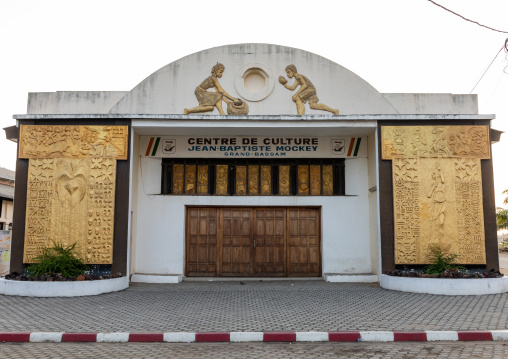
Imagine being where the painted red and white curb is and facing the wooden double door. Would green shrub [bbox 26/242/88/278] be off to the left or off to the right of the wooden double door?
left

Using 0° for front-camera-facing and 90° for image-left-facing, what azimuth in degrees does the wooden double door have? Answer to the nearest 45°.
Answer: approximately 0°

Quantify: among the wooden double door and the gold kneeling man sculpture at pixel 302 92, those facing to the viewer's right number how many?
0

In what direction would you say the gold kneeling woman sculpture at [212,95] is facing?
to the viewer's right

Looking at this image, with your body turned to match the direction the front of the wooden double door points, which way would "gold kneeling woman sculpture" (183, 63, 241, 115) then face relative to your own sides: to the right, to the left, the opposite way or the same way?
to the left

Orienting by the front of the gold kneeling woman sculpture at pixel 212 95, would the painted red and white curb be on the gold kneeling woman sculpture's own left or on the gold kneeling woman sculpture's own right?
on the gold kneeling woman sculpture's own right

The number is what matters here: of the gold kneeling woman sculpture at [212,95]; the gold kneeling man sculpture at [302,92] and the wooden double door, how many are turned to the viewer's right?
1

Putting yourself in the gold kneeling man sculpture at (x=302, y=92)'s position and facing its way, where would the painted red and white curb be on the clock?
The painted red and white curb is roughly at 9 o'clock from the gold kneeling man sculpture.

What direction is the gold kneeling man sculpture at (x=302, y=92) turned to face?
to the viewer's left

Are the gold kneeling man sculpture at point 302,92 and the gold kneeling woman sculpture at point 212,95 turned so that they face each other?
yes

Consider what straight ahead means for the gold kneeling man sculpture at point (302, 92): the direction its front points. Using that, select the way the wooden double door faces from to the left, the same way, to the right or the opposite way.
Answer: to the left

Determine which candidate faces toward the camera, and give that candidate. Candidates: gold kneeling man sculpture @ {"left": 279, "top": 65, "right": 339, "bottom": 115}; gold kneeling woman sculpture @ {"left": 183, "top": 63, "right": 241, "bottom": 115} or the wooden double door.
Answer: the wooden double door

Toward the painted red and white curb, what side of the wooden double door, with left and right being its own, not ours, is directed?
front
